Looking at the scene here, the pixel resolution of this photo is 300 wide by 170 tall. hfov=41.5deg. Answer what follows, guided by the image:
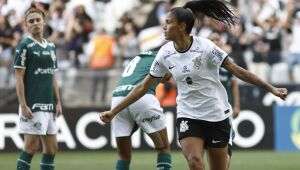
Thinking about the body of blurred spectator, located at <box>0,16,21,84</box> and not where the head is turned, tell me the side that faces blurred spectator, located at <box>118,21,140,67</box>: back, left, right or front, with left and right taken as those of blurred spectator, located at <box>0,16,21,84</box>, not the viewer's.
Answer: left

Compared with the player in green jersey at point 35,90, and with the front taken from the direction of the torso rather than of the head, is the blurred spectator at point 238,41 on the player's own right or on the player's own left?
on the player's own left

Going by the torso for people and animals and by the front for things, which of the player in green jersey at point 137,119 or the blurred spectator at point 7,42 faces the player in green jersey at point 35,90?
the blurred spectator

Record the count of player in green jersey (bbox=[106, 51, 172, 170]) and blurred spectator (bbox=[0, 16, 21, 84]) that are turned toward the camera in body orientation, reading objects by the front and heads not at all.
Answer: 1

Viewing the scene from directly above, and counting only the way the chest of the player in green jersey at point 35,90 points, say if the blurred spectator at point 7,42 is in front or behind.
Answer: behind

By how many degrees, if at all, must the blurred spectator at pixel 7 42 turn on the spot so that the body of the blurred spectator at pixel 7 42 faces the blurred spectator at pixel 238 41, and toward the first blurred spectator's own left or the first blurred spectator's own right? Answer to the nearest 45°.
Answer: approximately 90° to the first blurred spectator's own left

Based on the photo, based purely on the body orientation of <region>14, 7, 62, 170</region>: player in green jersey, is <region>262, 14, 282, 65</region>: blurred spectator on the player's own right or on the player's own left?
on the player's own left

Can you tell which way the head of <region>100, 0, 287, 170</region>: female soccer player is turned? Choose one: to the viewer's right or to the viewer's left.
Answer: to the viewer's left

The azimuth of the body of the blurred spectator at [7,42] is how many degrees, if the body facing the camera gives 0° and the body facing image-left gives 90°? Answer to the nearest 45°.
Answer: approximately 0°

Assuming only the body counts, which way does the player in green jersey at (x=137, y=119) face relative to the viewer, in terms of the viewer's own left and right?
facing away from the viewer and to the right of the viewer
